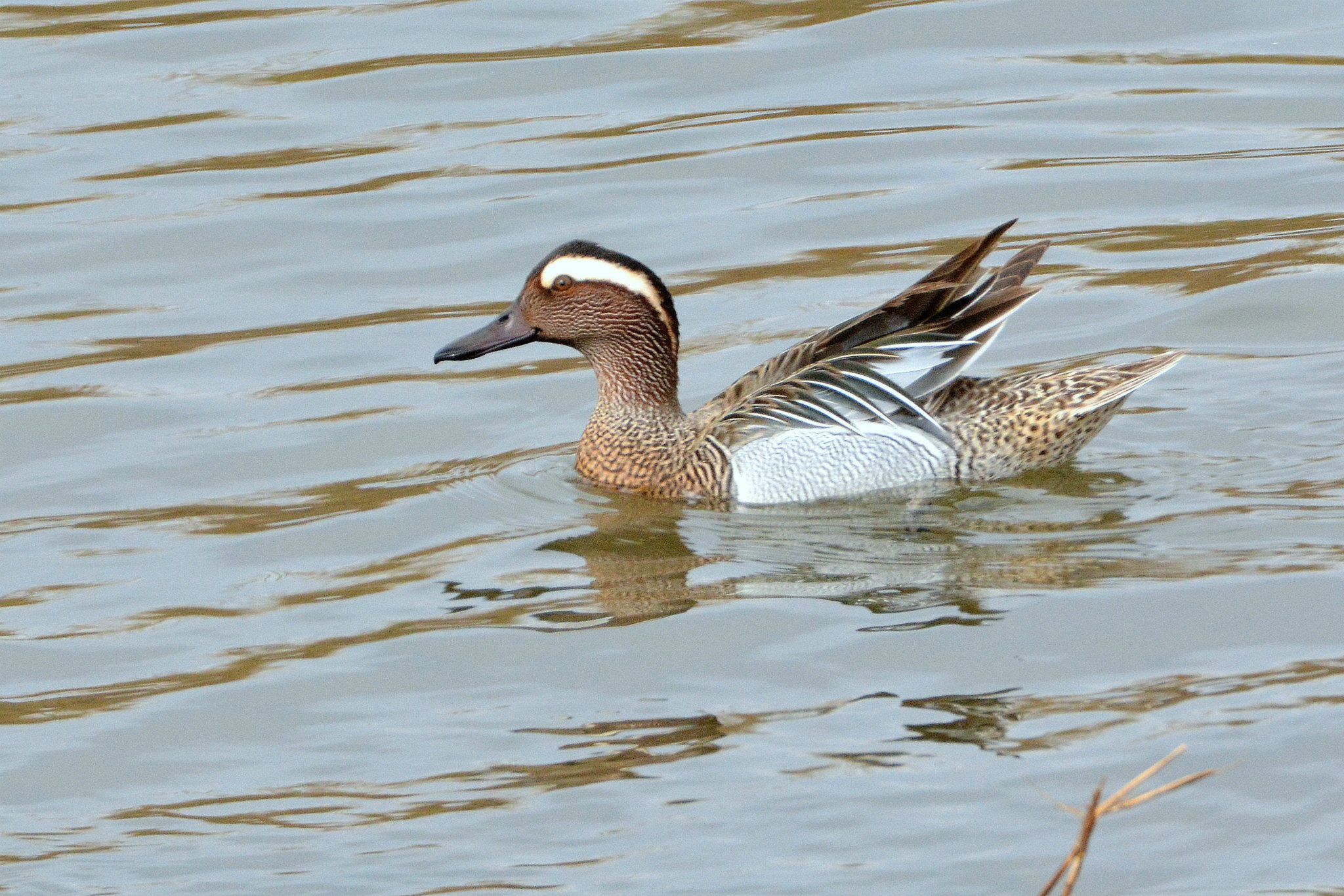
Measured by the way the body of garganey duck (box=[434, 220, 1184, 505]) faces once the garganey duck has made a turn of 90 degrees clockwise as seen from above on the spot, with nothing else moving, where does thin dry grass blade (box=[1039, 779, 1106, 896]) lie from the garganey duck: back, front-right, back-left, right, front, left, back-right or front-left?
back

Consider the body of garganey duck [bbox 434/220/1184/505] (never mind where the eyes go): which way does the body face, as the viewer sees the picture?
to the viewer's left
